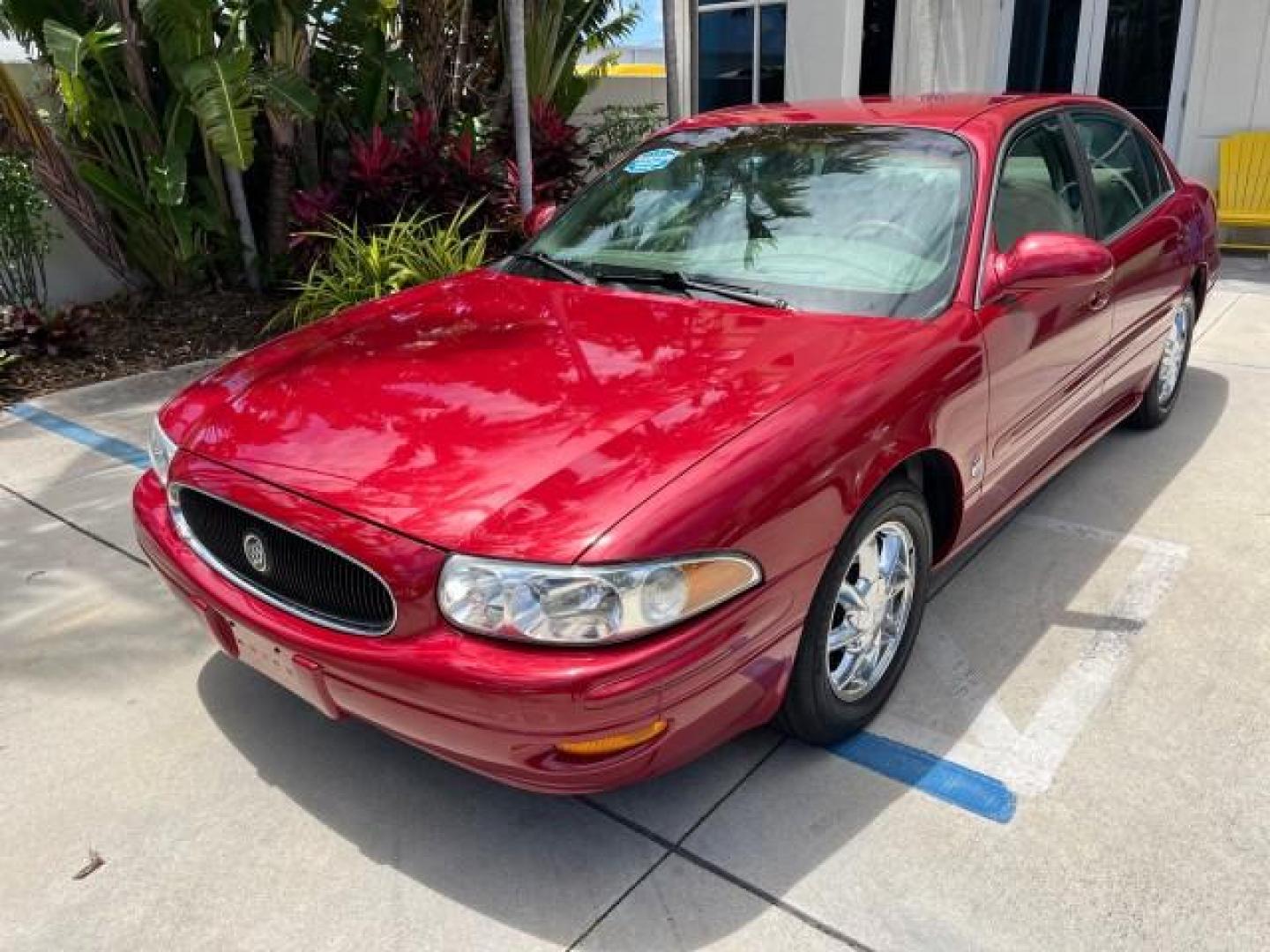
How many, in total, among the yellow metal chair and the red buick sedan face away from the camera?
0

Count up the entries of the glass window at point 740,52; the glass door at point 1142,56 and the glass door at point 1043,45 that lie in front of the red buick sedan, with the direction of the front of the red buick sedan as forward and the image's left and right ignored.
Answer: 0

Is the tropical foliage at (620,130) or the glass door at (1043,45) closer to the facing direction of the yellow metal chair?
the tropical foliage

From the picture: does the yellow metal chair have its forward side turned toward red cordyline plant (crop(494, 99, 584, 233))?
no

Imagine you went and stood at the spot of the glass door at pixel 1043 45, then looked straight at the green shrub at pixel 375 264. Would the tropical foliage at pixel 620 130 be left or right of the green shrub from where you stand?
right

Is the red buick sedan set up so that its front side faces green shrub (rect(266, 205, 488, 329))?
no

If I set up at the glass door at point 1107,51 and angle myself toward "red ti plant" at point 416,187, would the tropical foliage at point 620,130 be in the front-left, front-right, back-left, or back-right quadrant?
front-right

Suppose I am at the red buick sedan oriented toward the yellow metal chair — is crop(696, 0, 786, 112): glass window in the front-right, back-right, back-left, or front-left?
front-left

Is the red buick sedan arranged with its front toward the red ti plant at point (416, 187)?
no

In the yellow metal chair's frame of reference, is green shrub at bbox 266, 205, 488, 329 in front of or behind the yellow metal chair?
in front

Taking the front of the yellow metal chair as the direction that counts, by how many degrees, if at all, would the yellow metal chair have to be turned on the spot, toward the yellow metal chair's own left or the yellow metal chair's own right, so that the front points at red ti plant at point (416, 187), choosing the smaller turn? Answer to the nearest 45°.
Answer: approximately 45° to the yellow metal chair's own right

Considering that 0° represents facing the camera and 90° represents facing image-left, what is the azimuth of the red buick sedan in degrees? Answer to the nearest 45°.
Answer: approximately 45°

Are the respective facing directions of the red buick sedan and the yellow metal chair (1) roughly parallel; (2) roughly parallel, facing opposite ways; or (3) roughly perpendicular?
roughly parallel

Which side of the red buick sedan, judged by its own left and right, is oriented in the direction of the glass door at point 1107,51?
back

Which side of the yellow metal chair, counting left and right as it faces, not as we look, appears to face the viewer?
front

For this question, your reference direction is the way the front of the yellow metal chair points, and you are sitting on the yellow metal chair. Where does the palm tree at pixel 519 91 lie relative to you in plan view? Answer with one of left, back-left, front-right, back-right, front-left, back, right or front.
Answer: front-right

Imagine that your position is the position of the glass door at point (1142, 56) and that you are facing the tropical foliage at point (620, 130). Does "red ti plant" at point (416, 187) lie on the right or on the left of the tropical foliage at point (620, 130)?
left

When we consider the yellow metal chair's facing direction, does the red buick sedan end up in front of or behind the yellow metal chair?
in front

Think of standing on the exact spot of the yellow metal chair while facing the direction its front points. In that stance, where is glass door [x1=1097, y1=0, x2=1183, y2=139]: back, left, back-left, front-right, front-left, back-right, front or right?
back-right
